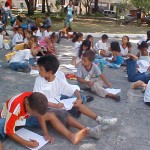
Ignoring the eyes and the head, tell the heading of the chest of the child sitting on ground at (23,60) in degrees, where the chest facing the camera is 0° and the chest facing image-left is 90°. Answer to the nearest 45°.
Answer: approximately 270°

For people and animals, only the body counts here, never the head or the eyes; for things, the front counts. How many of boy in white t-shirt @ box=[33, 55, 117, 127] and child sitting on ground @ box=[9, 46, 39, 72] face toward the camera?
1

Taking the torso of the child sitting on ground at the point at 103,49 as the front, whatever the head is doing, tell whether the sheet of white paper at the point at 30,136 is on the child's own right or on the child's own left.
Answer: on the child's own right

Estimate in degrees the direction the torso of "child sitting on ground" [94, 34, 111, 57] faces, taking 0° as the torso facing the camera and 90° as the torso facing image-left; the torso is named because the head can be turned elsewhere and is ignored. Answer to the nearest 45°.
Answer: approximately 315°

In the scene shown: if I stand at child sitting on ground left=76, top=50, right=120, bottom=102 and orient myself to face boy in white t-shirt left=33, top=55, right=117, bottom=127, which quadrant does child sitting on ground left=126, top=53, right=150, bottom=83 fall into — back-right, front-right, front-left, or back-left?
back-left

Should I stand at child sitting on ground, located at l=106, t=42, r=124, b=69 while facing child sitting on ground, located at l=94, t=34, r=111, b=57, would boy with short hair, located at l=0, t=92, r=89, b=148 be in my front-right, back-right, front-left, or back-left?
back-left
